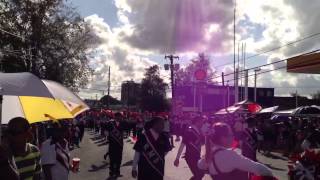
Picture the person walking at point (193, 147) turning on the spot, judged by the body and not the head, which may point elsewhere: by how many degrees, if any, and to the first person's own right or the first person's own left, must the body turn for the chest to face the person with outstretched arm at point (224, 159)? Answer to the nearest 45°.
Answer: approximately 45° to the first person's own right
